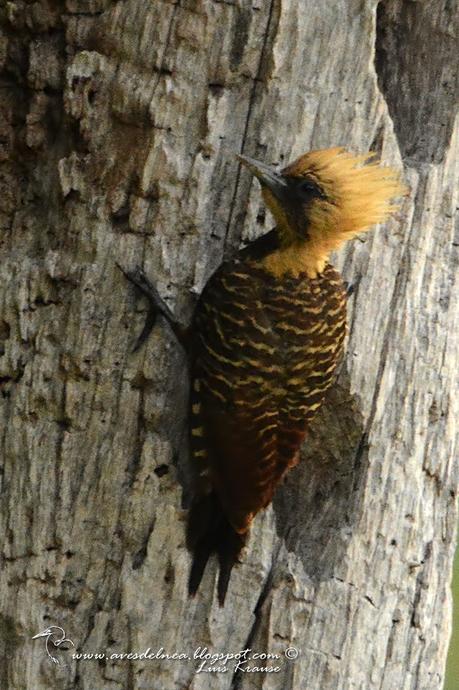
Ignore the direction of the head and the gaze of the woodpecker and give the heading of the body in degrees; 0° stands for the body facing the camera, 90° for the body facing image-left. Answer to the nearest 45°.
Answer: approximately 135°
